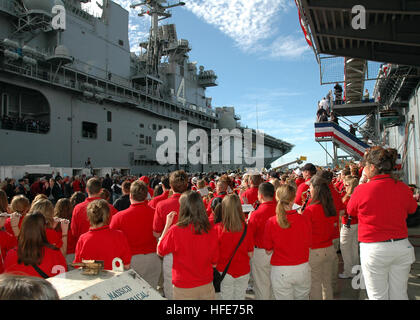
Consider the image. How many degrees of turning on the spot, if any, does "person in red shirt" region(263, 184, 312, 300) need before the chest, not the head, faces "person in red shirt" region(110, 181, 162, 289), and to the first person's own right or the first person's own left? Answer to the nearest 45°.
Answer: approximately 90° to the first person's own left

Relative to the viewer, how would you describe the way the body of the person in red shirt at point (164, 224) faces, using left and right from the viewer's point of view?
facing away from the viewer

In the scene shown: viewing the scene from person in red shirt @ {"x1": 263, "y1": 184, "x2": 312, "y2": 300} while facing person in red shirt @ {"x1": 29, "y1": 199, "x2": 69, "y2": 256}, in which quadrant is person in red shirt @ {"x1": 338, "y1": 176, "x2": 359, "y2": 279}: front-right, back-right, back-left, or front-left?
back-right

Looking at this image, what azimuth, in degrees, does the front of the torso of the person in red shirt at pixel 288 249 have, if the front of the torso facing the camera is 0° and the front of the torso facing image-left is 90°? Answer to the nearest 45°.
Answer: approximately 180°

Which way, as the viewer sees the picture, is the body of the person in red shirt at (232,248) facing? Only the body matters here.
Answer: away from the camera

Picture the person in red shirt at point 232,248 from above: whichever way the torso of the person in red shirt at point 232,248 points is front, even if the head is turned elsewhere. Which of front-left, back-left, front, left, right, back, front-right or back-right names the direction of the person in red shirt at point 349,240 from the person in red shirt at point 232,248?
front-right

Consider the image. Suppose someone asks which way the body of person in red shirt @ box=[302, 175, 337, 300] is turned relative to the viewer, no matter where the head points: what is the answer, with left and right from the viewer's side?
facing away from the viewer and to the left of the viewer

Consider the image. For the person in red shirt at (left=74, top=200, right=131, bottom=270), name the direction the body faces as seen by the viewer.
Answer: away from the camera

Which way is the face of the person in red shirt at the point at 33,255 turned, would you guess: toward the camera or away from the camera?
away from the camera

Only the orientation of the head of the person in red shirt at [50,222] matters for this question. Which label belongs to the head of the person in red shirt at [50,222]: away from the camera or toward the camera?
away from the camera

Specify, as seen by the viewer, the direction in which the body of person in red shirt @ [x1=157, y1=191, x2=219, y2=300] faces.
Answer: away from the camera

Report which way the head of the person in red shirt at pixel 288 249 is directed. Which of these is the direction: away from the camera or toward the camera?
away from the camera

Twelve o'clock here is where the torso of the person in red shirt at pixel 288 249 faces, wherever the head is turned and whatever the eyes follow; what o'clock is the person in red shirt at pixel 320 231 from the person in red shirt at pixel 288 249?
the person in red shirt at pixel 320 231 is roughly at 1 o'clock from the person in red shirt at pixel 288 249.

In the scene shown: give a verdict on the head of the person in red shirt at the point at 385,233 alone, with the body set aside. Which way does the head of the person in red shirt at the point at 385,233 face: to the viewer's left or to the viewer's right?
to the viewer's left

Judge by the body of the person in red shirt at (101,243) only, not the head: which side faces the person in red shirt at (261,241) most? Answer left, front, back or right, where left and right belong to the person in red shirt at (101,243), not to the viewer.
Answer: right

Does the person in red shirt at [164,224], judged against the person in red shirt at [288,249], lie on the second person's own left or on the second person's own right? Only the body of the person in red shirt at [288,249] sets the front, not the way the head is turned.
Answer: on the second person's own left
